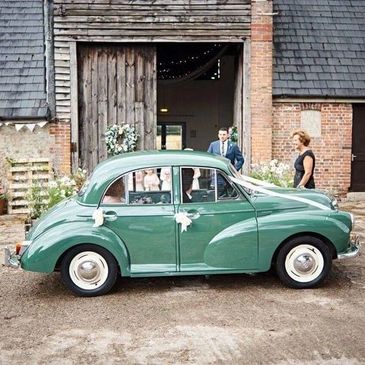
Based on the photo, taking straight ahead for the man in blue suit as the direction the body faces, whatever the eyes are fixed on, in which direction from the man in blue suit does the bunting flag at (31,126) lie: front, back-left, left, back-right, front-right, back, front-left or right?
back-right

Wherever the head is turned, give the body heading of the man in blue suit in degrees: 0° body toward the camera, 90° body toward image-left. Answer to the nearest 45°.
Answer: approximately 0°

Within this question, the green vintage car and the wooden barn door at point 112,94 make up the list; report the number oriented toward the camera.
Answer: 1

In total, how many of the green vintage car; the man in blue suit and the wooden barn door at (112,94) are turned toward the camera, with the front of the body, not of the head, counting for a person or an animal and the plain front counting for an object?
2

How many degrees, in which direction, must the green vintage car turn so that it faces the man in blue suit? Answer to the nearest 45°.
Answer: approximately 90° to its left

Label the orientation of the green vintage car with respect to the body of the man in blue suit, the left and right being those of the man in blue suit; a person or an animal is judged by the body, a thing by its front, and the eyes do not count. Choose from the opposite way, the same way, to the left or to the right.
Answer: to the left

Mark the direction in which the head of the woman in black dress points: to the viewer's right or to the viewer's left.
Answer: to the viewer's left

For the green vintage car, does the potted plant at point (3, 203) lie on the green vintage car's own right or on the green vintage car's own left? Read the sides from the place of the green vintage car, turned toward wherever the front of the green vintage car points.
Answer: on the green vintage car's own left

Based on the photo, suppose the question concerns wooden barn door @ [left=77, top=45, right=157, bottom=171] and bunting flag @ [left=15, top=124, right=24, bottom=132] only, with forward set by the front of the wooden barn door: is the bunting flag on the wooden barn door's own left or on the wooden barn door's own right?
on the wooden barn door's own right

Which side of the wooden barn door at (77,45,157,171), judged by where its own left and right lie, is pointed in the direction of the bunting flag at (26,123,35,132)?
right

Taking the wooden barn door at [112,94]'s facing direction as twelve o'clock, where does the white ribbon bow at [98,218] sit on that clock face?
The white ribbon bow is roughly at 12 o'clock from the wooden barn door.

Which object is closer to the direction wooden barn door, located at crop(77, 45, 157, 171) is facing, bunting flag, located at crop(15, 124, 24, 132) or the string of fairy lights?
the bunting flag

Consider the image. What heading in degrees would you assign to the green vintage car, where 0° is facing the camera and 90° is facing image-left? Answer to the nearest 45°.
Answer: approximately 270°
